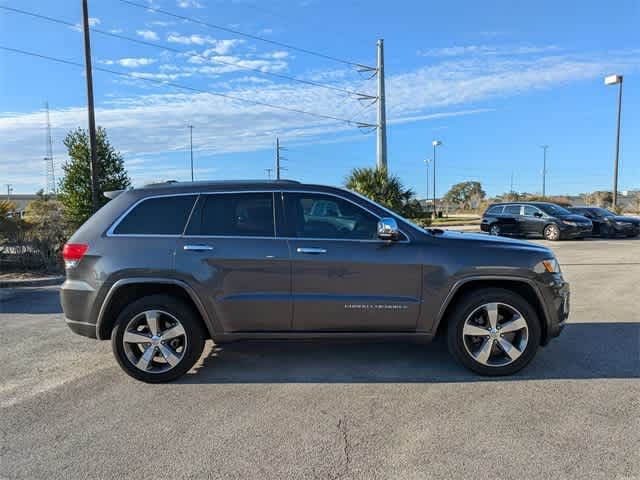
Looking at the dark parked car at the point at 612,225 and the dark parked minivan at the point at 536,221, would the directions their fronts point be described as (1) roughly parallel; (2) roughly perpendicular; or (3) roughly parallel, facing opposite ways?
roughly parallel

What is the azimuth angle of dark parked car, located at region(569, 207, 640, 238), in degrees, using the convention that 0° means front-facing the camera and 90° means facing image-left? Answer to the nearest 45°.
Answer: approximately 315°

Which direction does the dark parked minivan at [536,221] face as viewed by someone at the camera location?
facing the viewer and to the right of the viewer

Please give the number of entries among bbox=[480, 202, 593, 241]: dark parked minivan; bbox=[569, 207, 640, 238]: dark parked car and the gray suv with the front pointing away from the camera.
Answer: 0

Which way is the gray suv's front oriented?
to the viewer's right

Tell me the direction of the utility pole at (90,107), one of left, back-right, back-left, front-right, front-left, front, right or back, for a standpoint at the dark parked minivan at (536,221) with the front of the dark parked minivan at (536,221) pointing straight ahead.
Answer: right

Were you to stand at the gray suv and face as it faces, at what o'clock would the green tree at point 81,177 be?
The green tree is roughly at 8 o'clock from the gray suv.

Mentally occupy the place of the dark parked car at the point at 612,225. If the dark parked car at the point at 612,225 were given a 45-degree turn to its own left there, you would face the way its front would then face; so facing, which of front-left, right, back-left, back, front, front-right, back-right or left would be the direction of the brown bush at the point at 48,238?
back-right

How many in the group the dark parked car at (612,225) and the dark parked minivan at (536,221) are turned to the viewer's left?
0

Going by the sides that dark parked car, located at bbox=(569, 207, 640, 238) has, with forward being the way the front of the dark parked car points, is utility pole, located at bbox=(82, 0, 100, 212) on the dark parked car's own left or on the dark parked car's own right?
on the dark parked car's own right
